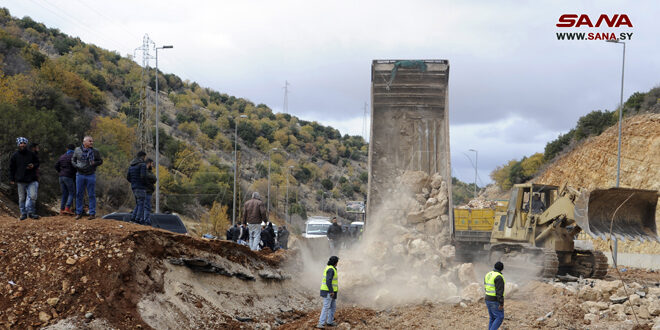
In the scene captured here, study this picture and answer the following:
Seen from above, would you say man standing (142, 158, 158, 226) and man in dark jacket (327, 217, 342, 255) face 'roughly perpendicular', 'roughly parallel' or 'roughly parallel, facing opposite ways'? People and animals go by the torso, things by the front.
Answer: roughly perpendicular

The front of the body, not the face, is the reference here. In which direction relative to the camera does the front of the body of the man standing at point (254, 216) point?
away from the camera

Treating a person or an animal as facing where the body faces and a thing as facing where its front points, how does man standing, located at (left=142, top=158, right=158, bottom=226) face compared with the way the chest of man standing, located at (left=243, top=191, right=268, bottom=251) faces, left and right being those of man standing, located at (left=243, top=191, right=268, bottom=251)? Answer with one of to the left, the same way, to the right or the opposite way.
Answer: to the right

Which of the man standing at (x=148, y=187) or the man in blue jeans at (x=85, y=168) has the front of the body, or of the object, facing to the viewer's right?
the man standing

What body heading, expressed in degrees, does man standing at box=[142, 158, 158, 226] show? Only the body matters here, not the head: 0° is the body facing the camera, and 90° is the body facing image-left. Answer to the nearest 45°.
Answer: approximately 270°

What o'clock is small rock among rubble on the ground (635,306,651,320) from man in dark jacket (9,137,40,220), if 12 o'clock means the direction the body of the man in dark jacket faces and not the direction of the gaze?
The small rock among rubble on the ground is roughly at 10 o'clock from the man in dark jacket.

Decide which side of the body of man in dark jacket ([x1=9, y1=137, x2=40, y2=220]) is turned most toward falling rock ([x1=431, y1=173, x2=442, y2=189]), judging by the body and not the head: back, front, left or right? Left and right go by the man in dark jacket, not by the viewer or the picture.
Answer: left

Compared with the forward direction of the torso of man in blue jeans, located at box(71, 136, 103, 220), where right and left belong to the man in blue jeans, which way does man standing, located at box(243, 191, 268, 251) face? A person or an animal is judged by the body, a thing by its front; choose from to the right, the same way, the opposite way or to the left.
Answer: the opposite way

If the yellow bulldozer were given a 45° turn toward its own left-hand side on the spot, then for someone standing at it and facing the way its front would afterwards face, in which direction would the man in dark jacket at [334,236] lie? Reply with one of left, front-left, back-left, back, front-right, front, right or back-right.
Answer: back
